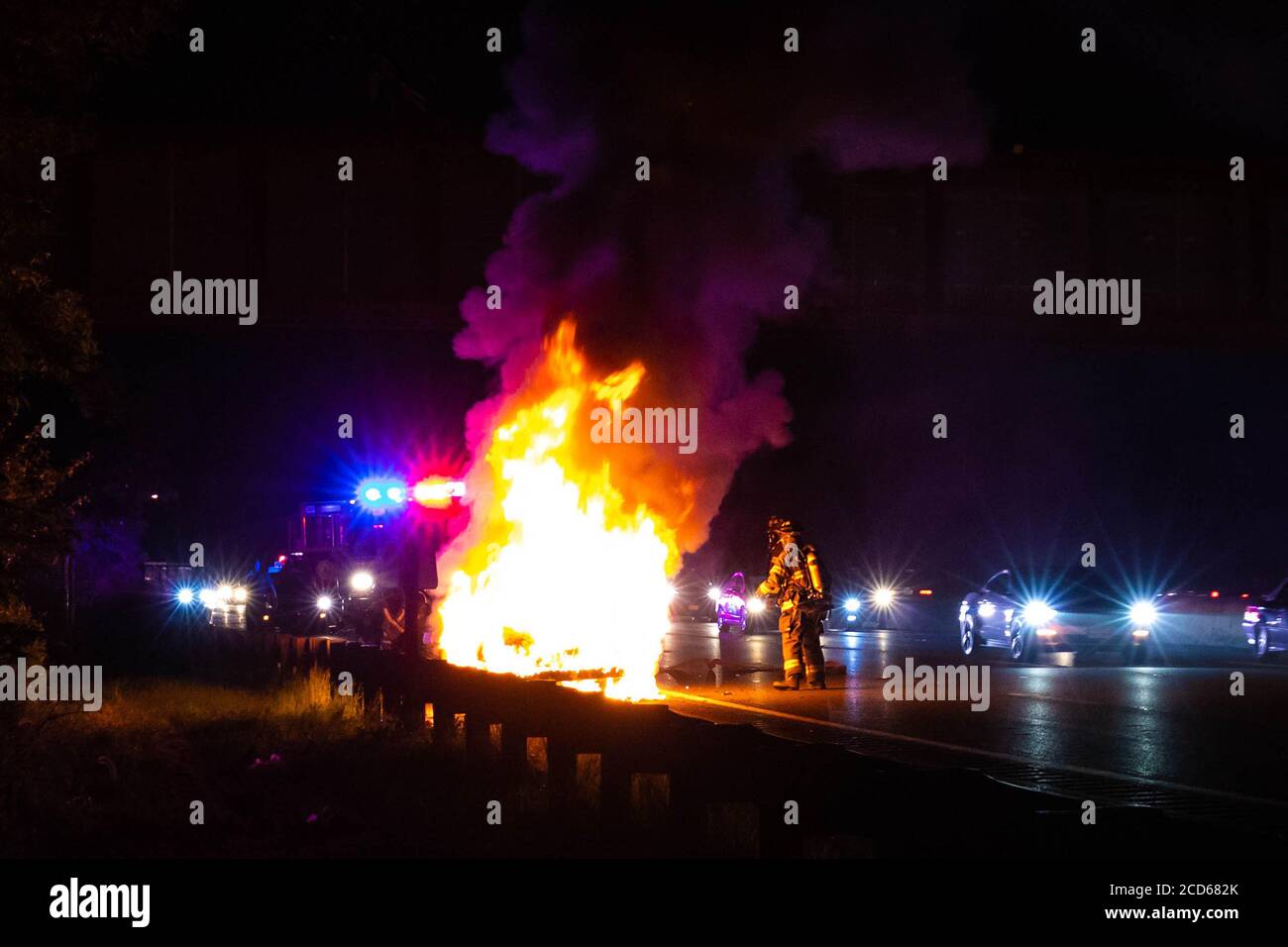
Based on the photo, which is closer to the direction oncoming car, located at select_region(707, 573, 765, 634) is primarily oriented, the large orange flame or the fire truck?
the large orange flame

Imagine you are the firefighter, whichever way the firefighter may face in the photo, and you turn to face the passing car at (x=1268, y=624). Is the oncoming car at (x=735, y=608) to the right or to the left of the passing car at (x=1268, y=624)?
left

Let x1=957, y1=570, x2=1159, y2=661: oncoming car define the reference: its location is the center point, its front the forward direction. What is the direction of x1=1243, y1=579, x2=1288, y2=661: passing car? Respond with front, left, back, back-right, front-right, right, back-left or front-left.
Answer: left

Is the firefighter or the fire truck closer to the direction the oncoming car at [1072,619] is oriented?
the firefighter

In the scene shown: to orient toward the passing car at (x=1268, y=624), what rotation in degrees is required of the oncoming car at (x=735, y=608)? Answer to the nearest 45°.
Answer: approximately 45° to its left

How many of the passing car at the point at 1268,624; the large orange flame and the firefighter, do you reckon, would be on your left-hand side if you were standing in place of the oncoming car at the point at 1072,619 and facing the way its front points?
1

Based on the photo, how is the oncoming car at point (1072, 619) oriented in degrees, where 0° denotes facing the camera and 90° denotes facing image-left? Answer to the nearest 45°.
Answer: approximately 315°

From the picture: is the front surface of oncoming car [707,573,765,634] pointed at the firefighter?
yes

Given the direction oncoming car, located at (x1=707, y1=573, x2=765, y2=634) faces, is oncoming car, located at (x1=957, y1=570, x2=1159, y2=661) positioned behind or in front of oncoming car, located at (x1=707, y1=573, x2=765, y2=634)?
in front

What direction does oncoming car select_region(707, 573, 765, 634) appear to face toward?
toward the camera

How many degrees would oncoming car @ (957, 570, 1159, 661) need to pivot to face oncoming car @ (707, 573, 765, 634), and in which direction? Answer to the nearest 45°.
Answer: approximately 180°

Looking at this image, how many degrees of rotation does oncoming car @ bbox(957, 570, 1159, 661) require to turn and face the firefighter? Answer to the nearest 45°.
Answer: approximately 45° to its right

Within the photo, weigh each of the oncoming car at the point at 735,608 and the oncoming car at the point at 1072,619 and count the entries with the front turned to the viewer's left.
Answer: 0

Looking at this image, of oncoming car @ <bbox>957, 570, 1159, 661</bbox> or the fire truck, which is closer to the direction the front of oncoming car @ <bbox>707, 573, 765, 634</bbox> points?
the oncoming car

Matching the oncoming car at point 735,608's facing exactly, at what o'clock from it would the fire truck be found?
The fire truck is roughly at 2 o'clock from the oncoming car.

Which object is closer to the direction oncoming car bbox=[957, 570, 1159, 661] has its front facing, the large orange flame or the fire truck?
the large orange flame

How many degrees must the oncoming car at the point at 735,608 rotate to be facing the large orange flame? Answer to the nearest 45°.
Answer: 0° — it already faces it
